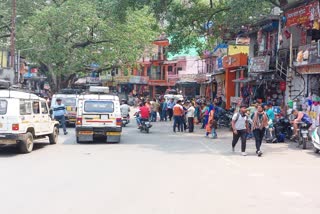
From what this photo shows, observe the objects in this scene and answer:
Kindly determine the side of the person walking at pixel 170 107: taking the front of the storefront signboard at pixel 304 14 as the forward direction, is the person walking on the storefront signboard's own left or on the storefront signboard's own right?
on the storefront signboard's own right

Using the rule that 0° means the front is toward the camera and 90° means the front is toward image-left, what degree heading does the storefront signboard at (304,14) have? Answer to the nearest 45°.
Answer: approximately 45°

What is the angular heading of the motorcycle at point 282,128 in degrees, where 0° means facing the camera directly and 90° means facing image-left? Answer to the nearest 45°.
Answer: approximately 45°

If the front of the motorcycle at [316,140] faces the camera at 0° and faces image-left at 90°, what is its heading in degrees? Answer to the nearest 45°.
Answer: approximately 45°
